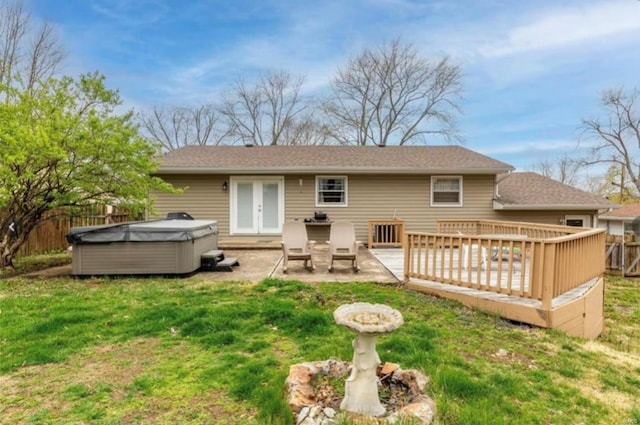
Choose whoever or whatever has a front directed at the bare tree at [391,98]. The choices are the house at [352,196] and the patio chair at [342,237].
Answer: the house

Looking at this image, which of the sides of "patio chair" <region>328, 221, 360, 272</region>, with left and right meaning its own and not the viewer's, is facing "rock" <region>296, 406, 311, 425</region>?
front

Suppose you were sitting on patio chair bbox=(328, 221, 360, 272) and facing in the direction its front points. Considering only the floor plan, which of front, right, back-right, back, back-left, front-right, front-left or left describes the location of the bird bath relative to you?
front

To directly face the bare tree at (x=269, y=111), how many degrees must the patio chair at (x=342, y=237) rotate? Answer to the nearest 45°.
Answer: approximately 180°

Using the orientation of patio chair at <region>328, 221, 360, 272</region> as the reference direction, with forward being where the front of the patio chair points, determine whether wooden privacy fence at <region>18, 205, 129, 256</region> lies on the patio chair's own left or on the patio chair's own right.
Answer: on the patio chair's own right

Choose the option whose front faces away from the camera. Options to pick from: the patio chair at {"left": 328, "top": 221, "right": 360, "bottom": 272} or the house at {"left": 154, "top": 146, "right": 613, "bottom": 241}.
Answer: the house

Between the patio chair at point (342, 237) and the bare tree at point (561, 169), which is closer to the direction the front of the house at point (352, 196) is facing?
the bare tree

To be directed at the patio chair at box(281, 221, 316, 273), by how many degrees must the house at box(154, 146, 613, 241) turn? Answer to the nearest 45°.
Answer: approximately 180°

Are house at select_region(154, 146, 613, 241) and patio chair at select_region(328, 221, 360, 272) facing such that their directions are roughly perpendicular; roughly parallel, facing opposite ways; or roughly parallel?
roughly parallel, facing opposite ways

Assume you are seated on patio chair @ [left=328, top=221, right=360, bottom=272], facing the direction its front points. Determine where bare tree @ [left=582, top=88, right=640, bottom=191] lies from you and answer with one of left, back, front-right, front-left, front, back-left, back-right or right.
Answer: back-left

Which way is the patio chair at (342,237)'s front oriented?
toward the camera

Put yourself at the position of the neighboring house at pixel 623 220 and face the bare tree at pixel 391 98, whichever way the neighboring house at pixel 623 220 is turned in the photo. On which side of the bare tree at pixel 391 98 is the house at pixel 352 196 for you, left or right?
left

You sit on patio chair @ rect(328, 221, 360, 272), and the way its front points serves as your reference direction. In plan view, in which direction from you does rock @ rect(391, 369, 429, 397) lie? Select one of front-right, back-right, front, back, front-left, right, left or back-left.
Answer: front

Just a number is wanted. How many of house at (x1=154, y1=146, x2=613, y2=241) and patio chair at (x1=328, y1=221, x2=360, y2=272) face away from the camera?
1

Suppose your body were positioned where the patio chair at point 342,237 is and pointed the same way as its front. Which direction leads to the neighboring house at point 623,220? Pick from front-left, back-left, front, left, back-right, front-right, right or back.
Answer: back-left
